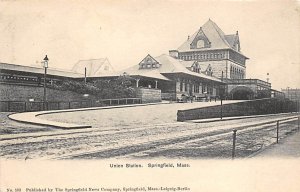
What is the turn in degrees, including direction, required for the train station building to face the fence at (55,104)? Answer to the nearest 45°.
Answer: approximately 90° to its right

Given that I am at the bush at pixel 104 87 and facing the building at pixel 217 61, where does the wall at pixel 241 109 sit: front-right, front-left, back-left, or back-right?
front-right

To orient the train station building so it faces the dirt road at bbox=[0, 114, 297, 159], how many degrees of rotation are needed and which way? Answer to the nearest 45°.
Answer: approximately 45° to its right
